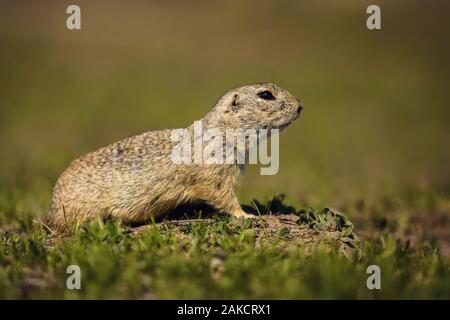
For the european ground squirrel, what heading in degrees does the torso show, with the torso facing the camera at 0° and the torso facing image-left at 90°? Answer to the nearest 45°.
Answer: approximately 270°
